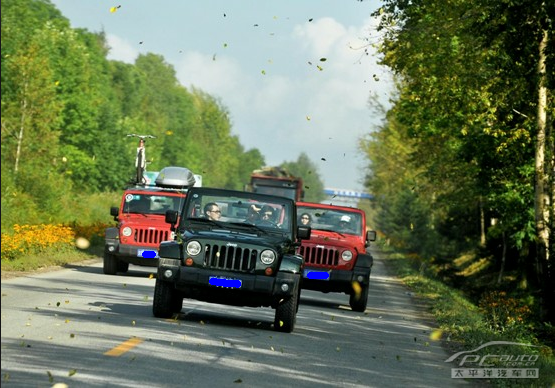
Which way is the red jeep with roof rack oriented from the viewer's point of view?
toward the camera

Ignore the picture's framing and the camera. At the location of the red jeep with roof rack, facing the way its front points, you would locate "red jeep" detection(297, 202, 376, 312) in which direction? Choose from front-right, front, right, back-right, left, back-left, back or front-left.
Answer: front-left

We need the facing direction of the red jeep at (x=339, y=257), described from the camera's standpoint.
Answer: facing the viewer

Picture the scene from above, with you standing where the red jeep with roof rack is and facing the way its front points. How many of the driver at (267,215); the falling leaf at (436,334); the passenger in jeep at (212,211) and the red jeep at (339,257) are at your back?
0

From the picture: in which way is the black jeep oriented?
toward the camera

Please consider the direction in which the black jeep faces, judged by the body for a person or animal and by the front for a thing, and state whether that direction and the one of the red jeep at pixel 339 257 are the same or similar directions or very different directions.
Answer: same or similar directions

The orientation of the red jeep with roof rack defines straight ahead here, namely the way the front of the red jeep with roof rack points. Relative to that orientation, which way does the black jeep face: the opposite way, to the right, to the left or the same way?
the same way

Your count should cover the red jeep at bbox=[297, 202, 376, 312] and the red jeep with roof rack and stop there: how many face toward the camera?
2

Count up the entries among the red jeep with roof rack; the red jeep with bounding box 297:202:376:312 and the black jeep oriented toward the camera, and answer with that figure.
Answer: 3

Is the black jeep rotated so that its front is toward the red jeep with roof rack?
no

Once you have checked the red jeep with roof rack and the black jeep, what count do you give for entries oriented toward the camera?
2

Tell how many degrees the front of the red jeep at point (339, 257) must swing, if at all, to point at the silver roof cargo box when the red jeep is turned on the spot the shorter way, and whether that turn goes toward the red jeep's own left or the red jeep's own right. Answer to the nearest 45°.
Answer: approximately 135° to the red jeep's own right

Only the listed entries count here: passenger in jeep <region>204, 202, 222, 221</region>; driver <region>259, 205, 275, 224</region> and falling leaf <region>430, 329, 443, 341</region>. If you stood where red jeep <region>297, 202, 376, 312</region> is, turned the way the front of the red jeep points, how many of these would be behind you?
0
